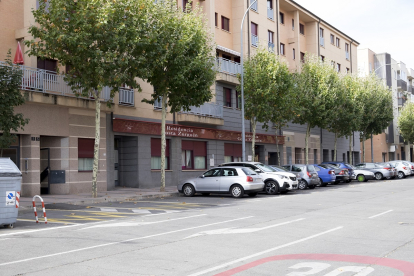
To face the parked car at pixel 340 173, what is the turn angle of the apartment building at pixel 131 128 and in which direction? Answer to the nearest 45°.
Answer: approximately 45° to its left

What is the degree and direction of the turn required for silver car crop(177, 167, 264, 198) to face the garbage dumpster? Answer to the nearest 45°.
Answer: approximately 90° to its left

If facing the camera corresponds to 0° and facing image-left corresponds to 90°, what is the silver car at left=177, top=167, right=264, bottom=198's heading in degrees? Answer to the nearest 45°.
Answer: approximately 135°

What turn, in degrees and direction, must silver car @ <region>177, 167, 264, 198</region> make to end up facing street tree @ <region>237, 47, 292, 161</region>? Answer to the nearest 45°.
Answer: approximately 45° to its right

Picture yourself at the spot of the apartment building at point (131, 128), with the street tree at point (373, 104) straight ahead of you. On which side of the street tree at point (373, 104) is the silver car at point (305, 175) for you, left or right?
right

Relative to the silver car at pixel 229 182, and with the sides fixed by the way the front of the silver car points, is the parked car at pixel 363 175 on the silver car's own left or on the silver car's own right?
on the silver car's own right
